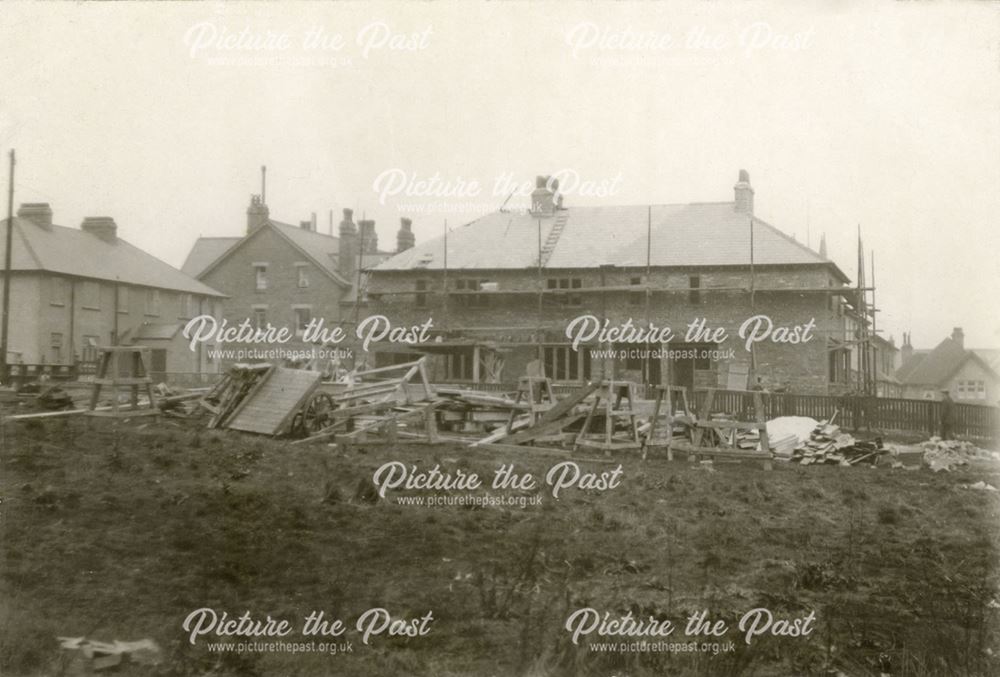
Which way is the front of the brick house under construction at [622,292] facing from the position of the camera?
facing the viewer

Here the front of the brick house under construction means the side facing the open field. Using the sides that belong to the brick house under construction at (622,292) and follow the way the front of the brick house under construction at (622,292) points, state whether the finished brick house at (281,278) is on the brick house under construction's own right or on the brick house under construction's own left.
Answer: on the brick house under construction's own right

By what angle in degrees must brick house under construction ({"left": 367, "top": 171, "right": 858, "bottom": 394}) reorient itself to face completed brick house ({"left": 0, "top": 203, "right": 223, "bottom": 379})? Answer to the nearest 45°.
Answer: approximately 45° to its right

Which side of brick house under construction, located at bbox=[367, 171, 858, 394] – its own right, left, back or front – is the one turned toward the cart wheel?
front

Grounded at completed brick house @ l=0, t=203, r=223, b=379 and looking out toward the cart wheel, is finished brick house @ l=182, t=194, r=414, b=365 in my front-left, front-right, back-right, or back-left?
back-left
